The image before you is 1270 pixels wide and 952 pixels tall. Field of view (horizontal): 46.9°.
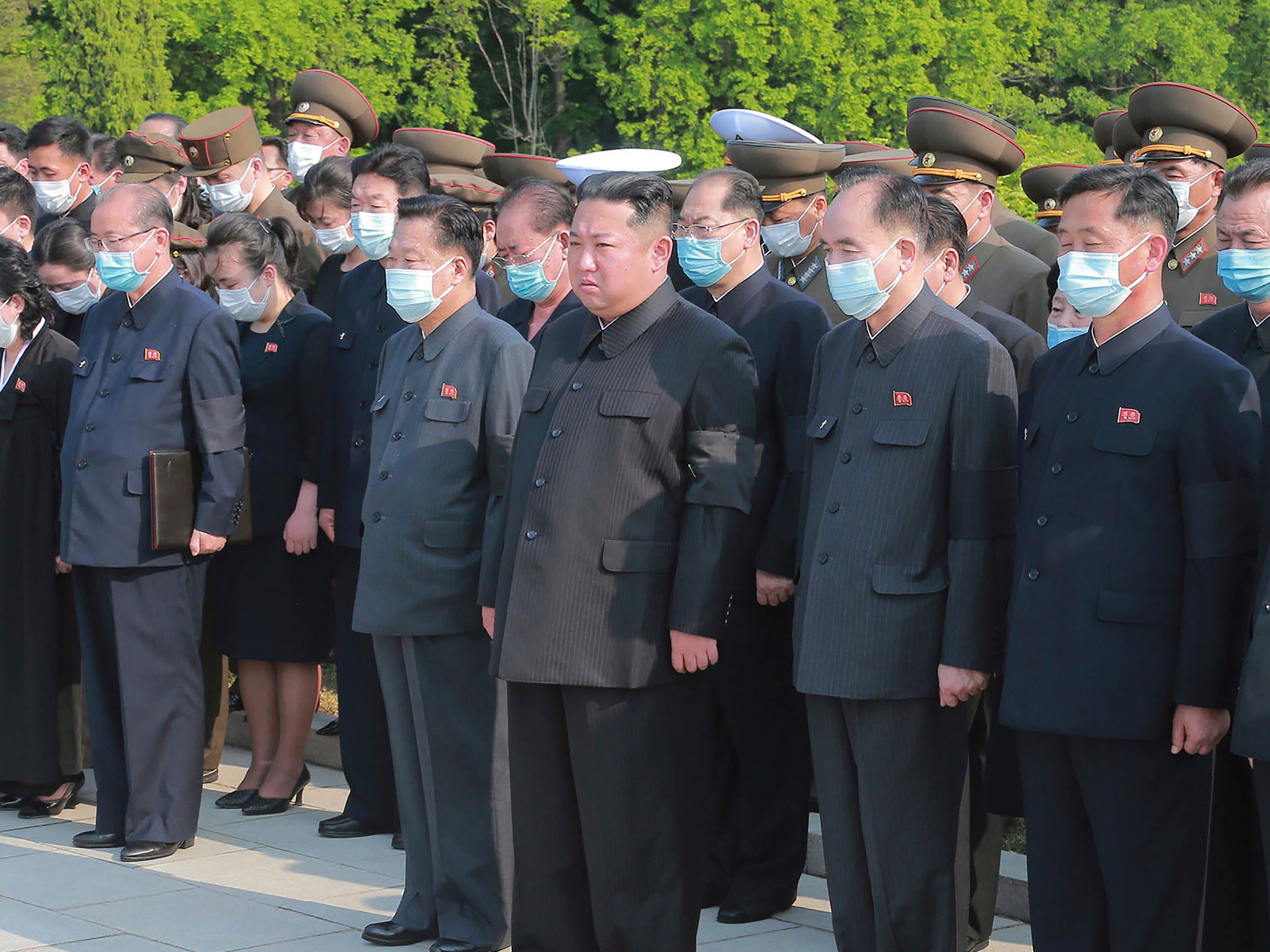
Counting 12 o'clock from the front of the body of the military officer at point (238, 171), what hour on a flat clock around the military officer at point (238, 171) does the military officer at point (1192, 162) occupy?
the military officer at point (1192, 162) is roughly at 9 o'clock from the military officer at point (238, 171).

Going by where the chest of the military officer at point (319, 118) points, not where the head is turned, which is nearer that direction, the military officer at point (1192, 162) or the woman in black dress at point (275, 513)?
the woman in black dress

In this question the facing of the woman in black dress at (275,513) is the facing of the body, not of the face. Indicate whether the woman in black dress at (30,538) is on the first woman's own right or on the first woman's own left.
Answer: on the first woman's own right

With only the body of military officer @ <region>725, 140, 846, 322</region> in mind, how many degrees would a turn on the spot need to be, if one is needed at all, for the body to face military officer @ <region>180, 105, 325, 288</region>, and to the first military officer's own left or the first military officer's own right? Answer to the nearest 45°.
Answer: approximately 90° to the first military officer's own right

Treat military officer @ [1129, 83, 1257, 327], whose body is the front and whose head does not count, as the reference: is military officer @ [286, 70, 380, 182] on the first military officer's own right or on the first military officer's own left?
on the first military officer's own right

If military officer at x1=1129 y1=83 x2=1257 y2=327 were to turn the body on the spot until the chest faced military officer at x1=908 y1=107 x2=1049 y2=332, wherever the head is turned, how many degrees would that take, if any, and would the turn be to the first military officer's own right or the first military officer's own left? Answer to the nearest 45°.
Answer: approximately 45° to the first military officer's own right

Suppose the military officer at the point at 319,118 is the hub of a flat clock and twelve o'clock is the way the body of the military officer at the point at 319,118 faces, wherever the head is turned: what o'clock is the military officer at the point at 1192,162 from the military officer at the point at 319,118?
the military officer at the point at 1192,162 is roughly at 9 o'clock from the military officer at the point at 319,118.

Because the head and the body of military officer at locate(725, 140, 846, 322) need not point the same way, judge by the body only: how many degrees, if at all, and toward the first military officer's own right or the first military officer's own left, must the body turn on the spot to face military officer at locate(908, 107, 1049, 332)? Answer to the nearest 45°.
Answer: approximately 135° to the first military officer's own left
